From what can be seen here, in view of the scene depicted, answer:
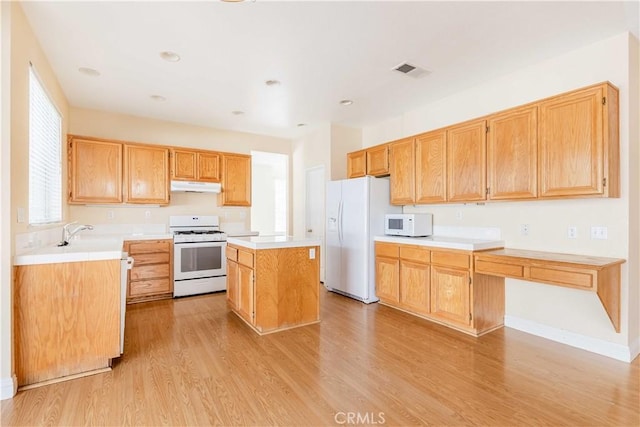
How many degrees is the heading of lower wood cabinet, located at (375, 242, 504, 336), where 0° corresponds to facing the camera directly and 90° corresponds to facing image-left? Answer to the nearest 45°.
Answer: approximately 45°

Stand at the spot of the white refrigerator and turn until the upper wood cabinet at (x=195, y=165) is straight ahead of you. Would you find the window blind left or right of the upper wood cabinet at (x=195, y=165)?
left

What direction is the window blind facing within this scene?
to the viewer's right

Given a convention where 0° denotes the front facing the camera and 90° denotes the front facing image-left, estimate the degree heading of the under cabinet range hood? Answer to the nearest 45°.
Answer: approximately 0°

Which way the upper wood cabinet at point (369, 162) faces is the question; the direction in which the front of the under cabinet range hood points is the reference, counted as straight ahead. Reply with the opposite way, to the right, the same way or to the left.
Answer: to the right

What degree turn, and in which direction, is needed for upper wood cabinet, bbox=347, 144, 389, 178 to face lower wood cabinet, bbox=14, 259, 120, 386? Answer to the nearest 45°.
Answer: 0° — it already faces it
